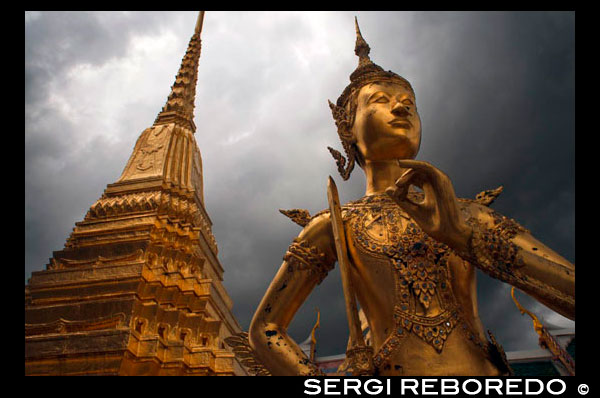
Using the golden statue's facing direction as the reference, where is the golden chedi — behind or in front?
behind
